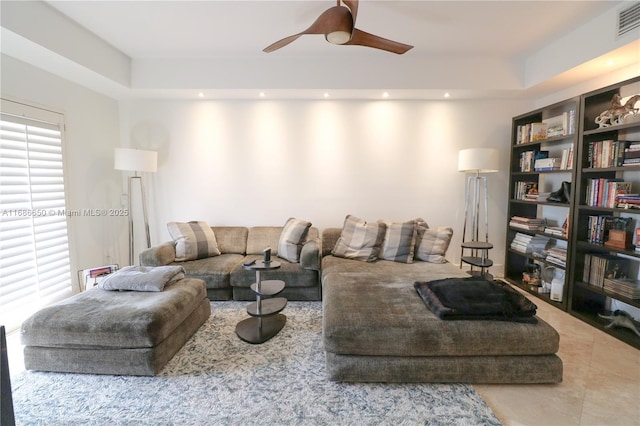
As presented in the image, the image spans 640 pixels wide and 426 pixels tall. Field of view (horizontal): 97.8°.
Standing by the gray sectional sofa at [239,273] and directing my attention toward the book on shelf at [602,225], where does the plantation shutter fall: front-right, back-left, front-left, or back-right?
back-right

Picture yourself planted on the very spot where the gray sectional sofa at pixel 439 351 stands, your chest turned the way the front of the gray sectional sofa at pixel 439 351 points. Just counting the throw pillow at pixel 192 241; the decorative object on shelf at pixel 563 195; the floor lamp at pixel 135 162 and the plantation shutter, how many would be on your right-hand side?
3

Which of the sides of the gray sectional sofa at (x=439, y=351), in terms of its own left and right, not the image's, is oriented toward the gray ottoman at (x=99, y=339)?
right

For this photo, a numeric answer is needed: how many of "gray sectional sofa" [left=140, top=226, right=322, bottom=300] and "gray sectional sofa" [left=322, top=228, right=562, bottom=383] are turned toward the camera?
2

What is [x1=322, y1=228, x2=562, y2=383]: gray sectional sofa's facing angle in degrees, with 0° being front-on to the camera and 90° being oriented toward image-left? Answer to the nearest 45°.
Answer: approximately 0°

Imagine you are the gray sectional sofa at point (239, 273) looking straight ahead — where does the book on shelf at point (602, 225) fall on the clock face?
The book on shelf is roughly at 10 o'clock from the gray sectional sofa.

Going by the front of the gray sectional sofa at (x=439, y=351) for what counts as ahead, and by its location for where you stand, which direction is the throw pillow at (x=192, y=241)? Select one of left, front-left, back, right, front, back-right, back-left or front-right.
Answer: right

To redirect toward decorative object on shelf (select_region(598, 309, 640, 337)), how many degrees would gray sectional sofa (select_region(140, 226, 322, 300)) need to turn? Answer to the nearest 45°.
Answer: approximately 45° to its left

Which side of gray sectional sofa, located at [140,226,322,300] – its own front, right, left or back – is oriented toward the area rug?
front

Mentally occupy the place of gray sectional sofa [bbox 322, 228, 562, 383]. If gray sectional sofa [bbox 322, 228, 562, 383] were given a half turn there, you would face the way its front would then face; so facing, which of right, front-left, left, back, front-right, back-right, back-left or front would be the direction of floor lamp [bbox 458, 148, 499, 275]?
front

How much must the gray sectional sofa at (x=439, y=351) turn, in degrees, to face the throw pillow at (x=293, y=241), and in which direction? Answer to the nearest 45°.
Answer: approximately 135° to its right

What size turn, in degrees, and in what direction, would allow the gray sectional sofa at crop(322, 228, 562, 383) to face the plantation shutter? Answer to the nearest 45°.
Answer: approximately 90° to its right

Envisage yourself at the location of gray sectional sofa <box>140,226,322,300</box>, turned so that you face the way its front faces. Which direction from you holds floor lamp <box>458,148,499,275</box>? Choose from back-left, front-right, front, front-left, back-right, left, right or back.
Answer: left

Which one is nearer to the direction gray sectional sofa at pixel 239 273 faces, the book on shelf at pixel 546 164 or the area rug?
the area rug
